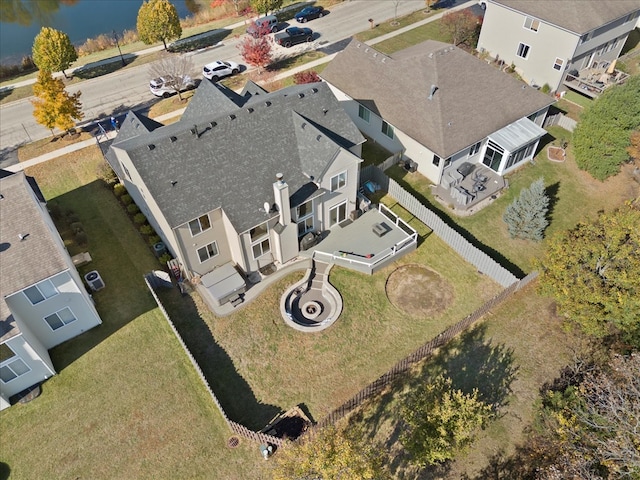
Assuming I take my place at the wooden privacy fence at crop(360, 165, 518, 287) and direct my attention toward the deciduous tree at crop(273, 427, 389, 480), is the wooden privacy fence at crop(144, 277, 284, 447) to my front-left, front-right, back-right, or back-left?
front-right

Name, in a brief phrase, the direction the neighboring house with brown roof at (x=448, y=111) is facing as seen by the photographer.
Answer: facing away from the viewer and to the left of the viewer

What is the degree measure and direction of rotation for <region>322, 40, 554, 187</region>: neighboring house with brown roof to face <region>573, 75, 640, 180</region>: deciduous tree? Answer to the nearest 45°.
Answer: approximately 135° to its right

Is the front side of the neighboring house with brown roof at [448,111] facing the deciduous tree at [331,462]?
no

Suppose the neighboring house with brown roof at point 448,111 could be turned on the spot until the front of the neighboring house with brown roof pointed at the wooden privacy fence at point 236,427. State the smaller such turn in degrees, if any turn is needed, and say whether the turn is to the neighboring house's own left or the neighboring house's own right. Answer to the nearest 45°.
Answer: approximately 135° to the neighboring house's own left

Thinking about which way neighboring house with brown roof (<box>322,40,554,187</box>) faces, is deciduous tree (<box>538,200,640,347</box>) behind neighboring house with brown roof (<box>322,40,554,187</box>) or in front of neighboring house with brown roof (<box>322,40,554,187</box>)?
behind

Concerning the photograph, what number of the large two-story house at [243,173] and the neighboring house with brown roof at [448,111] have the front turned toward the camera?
0

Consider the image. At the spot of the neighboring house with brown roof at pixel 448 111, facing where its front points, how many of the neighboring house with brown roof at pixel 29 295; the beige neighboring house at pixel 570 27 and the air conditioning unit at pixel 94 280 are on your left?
2

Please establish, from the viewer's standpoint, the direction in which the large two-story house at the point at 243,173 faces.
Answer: facing away from the viewer and to the left of the viewer

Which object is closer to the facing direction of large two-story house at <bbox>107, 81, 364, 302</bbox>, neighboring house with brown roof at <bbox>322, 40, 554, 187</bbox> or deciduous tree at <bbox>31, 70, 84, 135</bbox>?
the deciduous tree

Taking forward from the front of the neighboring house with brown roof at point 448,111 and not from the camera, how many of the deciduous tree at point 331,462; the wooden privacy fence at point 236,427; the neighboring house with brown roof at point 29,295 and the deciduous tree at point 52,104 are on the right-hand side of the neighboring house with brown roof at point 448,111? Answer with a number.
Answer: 0

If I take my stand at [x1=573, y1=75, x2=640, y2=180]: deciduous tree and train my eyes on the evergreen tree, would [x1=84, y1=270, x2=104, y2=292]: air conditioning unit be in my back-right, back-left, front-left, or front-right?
front-right

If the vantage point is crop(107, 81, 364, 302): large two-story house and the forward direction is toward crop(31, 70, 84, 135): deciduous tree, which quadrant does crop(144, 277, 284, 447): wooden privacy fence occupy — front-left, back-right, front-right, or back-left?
back-left

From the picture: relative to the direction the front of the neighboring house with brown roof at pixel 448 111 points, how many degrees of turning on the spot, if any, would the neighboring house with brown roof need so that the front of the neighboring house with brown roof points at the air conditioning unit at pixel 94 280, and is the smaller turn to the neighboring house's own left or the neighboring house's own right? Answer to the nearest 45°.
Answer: approximately 90° to the neighboring house's own left

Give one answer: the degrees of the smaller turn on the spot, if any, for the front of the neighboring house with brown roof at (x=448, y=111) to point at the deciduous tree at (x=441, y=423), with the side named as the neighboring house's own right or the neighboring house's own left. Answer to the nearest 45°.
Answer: approximately 135° to the neighboring house's own left

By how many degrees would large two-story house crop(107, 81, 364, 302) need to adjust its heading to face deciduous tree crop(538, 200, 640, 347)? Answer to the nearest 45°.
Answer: approximately 180°

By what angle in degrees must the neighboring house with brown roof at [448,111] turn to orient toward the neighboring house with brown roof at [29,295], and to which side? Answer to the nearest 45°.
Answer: approximately 90° to its left

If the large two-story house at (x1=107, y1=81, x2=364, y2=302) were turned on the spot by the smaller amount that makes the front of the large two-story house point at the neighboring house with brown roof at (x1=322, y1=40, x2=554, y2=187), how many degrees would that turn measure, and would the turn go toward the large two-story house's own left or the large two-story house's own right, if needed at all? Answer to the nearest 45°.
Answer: approximately 135° to the large two-story house's own right
